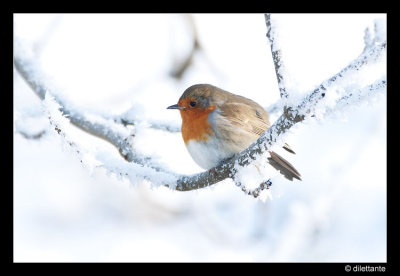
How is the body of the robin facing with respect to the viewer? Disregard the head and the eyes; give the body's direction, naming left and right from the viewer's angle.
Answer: facing to the left of the viewer

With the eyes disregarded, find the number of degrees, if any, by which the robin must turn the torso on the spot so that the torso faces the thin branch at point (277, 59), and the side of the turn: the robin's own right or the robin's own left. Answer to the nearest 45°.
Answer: approximately 180°
